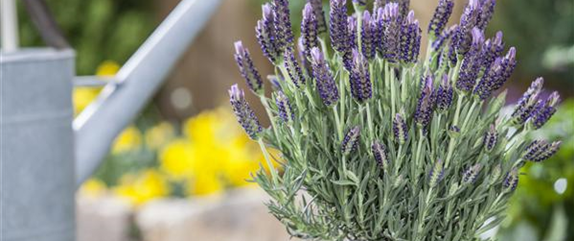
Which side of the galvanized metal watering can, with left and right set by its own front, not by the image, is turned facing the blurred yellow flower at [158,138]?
left

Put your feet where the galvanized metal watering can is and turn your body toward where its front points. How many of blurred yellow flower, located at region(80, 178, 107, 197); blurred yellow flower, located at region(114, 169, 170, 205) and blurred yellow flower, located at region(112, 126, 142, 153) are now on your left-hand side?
3

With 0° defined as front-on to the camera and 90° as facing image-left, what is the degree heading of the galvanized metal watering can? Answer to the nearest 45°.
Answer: approximately 270°

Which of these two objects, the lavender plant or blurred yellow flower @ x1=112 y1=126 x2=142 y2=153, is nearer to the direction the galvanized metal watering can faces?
the lavender plant

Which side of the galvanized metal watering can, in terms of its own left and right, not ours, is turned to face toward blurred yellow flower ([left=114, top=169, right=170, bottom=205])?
left

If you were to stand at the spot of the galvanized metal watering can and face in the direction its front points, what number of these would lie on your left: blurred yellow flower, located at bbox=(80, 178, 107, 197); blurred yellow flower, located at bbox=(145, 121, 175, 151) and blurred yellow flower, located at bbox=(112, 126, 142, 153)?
3

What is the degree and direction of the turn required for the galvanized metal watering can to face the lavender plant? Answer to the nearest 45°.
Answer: approximately 45° to its right
